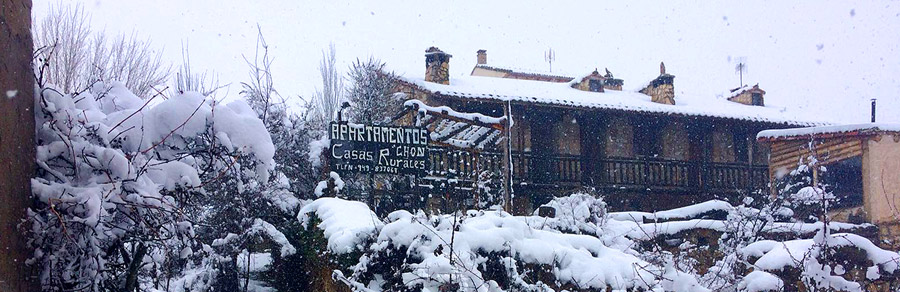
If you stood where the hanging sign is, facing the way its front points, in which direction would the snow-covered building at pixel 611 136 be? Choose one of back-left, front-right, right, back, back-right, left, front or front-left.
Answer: back-left

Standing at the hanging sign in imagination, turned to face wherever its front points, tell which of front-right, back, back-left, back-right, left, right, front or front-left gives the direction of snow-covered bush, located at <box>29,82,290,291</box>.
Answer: front

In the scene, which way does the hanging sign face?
toward the camera

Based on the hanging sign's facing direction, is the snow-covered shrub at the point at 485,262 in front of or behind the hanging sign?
in front

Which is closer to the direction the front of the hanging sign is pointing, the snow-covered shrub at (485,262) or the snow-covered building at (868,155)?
the snow-covered shrub

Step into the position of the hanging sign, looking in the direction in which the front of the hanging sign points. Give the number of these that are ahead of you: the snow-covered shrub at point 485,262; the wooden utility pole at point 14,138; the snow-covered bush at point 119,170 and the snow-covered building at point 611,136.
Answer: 3

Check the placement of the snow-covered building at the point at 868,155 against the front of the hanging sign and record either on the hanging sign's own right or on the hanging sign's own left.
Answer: on the hanging sign's own left

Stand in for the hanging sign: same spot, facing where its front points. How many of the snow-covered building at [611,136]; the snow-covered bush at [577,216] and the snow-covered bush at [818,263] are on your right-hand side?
0

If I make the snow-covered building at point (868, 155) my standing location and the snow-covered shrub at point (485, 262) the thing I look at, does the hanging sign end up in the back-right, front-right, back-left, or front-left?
front-right

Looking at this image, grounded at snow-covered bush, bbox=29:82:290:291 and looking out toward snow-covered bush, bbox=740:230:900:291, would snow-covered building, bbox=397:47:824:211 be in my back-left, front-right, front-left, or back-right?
front-left

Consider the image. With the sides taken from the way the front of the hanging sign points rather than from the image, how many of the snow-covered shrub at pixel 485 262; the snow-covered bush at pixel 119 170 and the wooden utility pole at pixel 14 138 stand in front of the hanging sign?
3

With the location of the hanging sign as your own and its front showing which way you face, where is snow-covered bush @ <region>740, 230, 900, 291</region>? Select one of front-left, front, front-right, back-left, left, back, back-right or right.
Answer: front-left

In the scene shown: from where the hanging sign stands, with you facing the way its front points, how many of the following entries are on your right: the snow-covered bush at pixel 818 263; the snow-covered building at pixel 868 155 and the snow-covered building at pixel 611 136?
0
